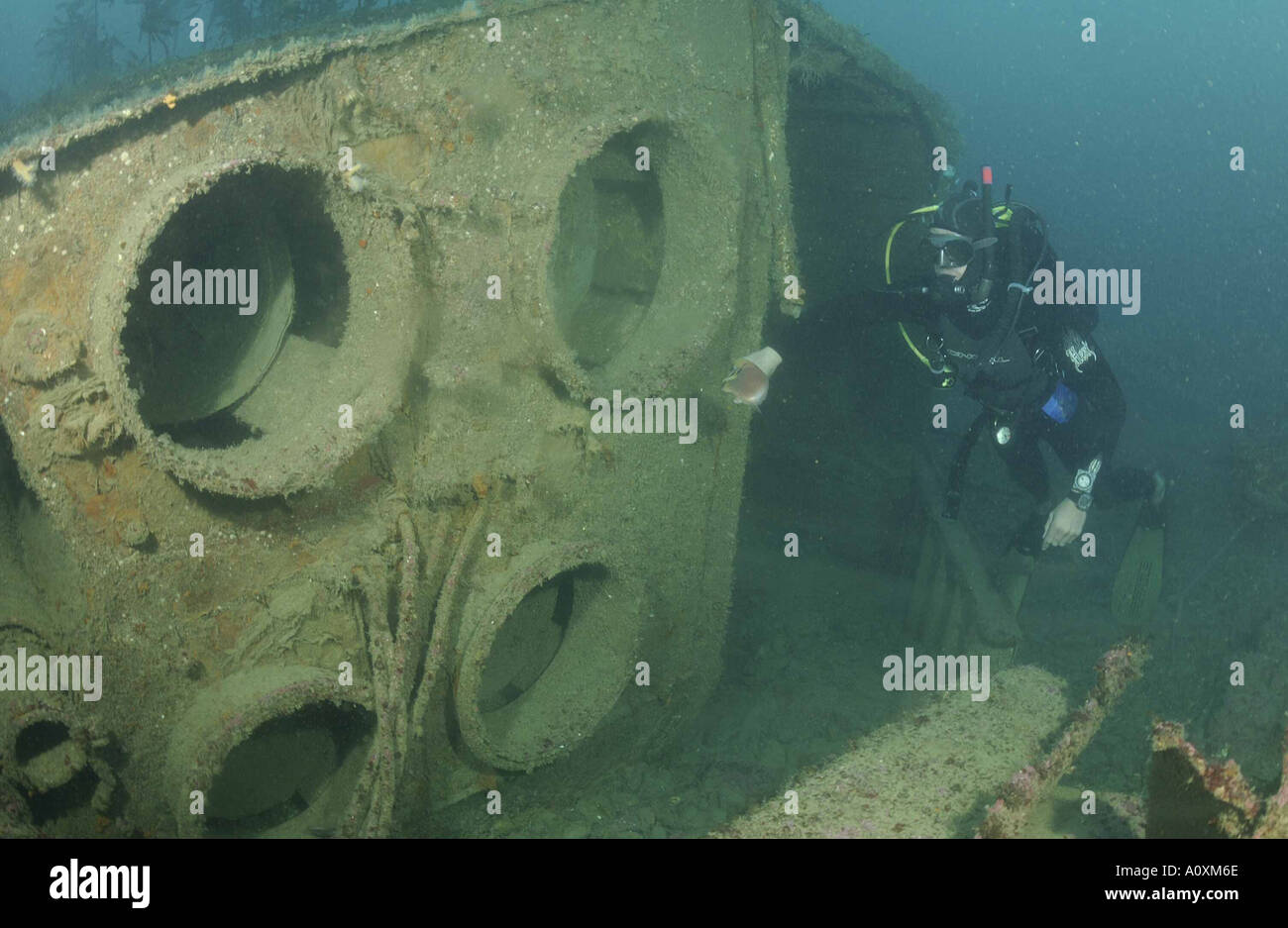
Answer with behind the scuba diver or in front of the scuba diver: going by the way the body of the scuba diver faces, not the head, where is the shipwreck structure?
in front

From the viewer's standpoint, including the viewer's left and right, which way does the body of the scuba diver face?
facing the viewer and to the left of the viewer

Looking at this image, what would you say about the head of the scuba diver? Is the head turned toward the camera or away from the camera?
toward the camera
